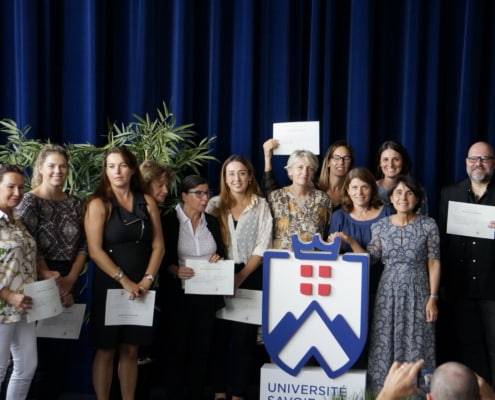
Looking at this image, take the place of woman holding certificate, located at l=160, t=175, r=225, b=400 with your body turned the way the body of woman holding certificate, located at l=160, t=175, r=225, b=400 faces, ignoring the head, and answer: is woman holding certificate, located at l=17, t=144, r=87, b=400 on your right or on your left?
on your right

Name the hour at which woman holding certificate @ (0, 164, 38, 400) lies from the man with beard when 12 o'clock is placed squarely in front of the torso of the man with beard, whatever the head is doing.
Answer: The woman holding certificate is roughly at 2 o'clock from the man with beard.

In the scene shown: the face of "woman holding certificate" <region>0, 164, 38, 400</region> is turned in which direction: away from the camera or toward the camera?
toward the camera

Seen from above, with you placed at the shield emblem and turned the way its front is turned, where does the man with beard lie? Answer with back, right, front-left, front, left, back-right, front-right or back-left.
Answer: back-left

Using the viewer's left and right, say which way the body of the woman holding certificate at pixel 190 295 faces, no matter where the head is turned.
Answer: facing the viewer and to the right of the viewer

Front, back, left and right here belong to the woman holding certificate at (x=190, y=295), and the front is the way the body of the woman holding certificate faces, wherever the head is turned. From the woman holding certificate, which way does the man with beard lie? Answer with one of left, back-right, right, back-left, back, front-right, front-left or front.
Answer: front-left

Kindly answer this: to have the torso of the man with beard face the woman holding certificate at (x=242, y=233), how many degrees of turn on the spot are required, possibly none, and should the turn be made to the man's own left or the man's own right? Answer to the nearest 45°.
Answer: approximately 45° to the man's own right

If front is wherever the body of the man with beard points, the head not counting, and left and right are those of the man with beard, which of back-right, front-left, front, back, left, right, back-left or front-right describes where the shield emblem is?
front-right

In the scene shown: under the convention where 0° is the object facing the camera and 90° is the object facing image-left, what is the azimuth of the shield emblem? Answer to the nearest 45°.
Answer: approximately 0°

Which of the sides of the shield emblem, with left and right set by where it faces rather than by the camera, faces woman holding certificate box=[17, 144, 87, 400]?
right

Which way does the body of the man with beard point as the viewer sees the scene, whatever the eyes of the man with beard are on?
toward the camera
